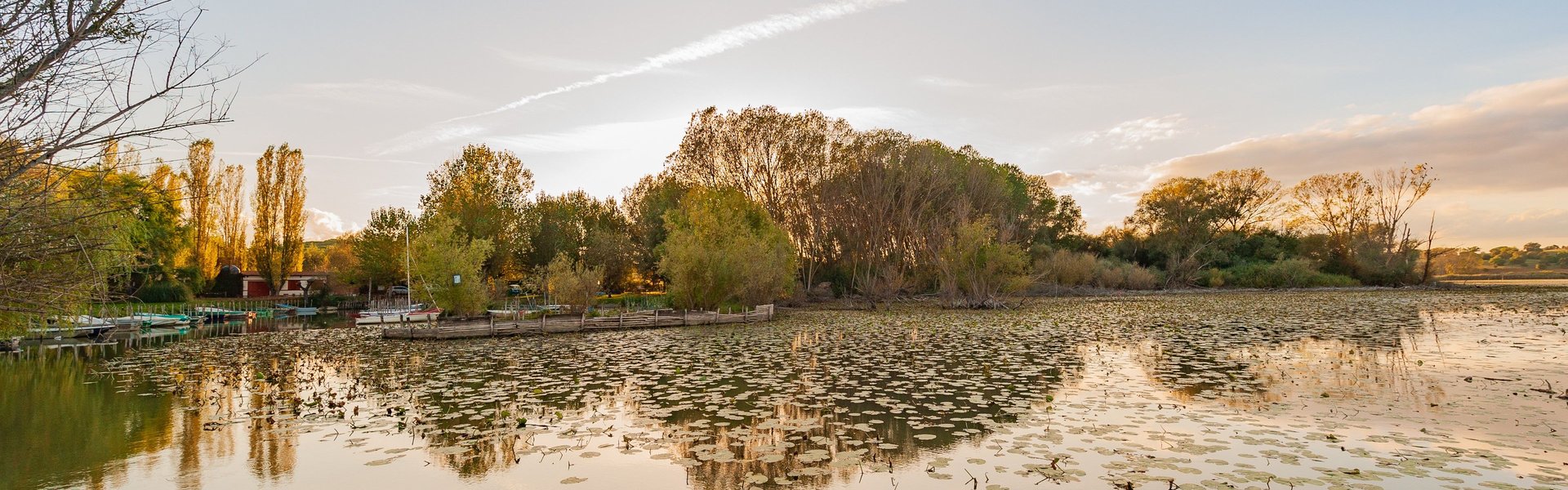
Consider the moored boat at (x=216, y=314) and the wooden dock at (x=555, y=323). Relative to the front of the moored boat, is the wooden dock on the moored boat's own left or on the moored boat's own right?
on the moored boat's own right

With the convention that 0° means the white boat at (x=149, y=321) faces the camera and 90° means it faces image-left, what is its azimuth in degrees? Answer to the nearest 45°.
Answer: approximately 270°

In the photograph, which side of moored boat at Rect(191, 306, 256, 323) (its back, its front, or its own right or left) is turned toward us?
right
